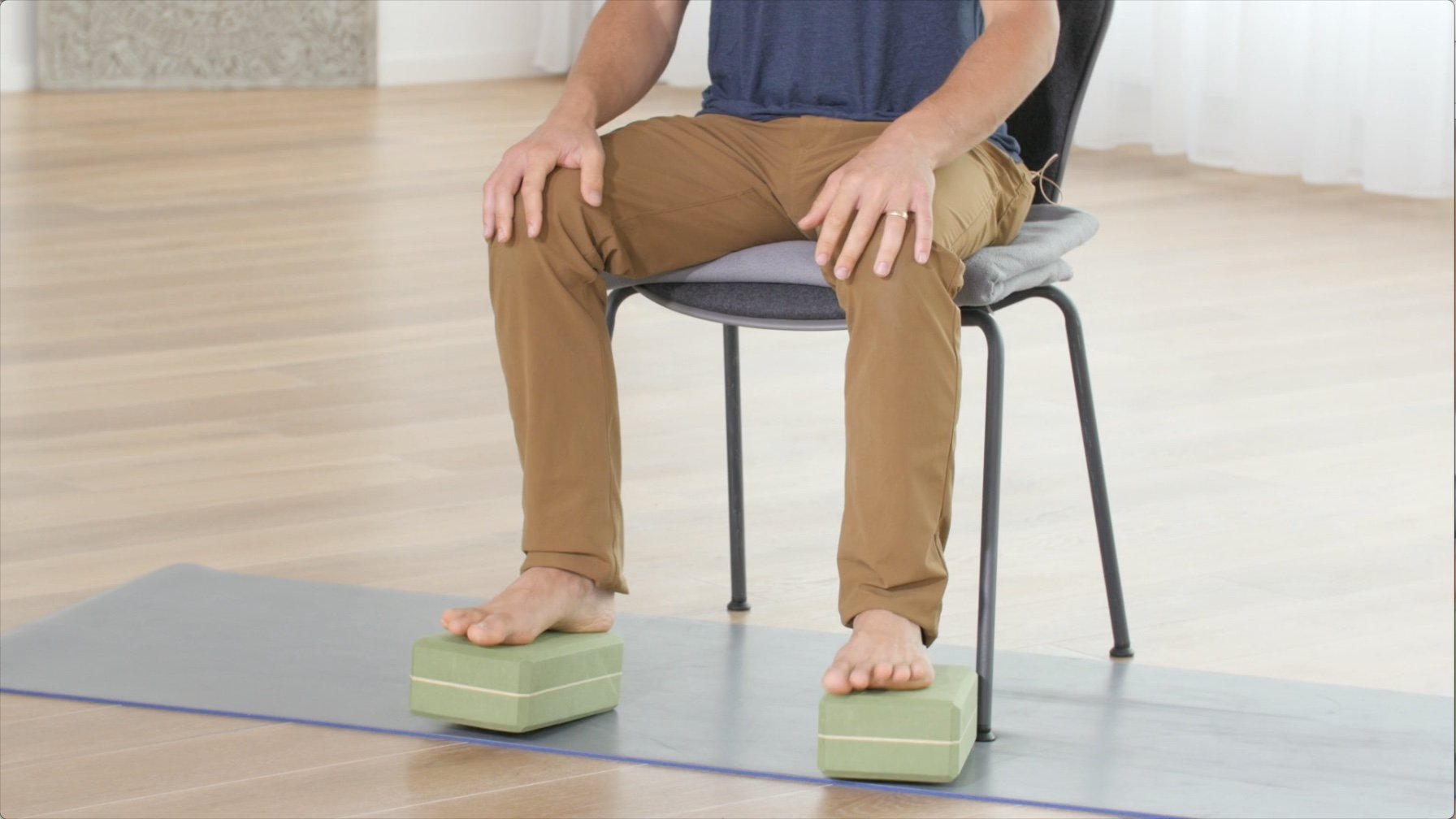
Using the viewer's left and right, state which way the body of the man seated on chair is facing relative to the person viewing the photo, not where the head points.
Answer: facing the viewer and to the left of the viewer

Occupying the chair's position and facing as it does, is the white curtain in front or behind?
behind
